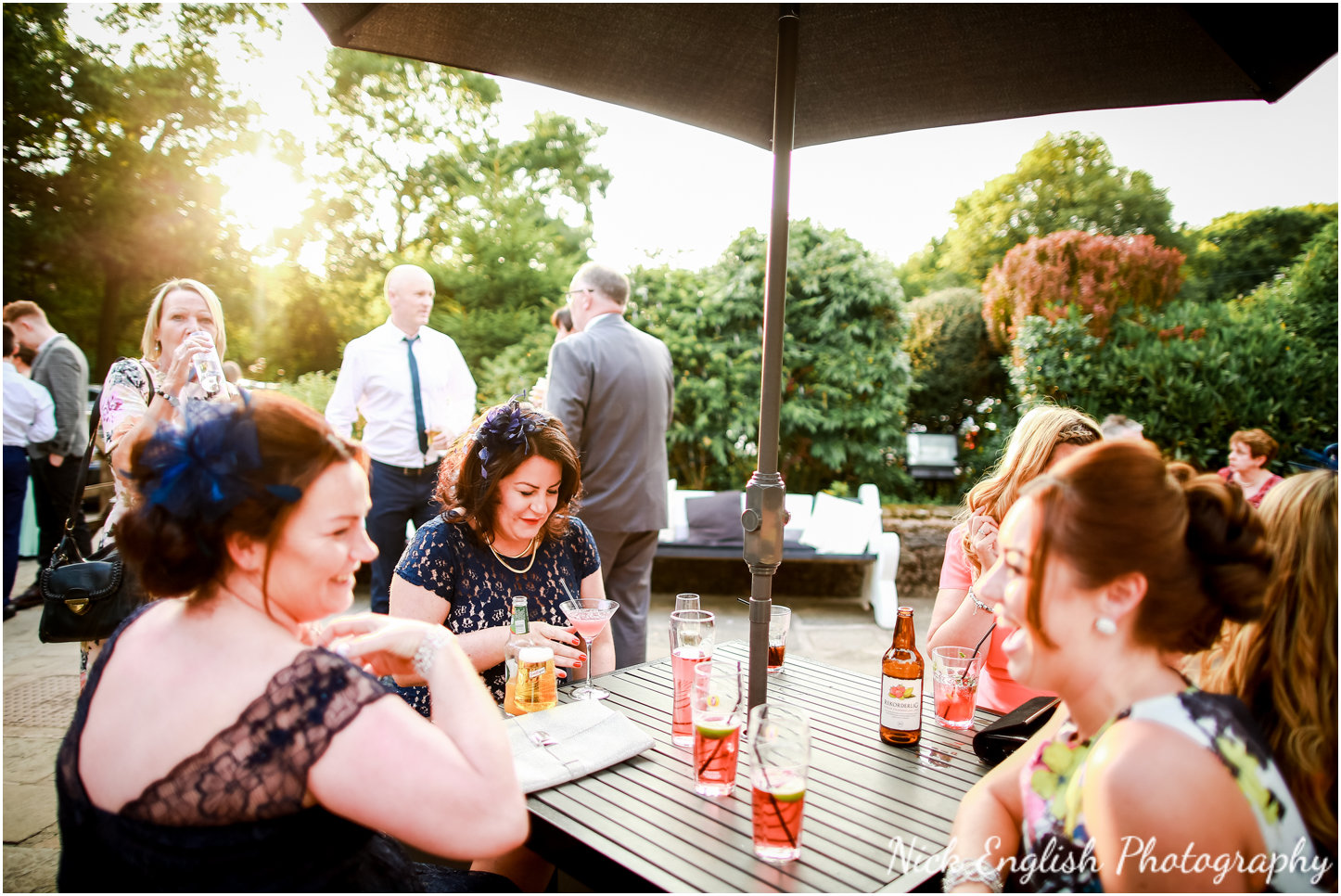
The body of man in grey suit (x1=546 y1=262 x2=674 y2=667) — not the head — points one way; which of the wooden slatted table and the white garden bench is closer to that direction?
the white garden bench

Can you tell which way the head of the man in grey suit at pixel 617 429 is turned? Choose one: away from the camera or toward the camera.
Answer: away from the camera

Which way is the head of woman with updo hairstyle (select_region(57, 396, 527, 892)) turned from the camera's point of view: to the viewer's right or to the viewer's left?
to the viewer's right

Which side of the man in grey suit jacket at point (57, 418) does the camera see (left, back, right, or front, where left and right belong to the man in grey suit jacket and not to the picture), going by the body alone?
left

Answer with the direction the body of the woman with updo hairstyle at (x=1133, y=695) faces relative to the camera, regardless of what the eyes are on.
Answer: to the viewer's left

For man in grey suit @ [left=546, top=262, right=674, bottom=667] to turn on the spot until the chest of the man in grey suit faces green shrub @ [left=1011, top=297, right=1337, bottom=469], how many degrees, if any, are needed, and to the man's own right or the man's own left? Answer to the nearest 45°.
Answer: approximately 90° to the man's own right

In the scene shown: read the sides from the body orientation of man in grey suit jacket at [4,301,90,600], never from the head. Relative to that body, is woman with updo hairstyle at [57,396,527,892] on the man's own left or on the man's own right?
on the man's own left

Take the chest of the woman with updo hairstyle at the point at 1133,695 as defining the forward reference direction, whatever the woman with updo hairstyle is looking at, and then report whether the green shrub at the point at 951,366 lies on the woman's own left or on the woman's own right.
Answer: on the woman's own right
